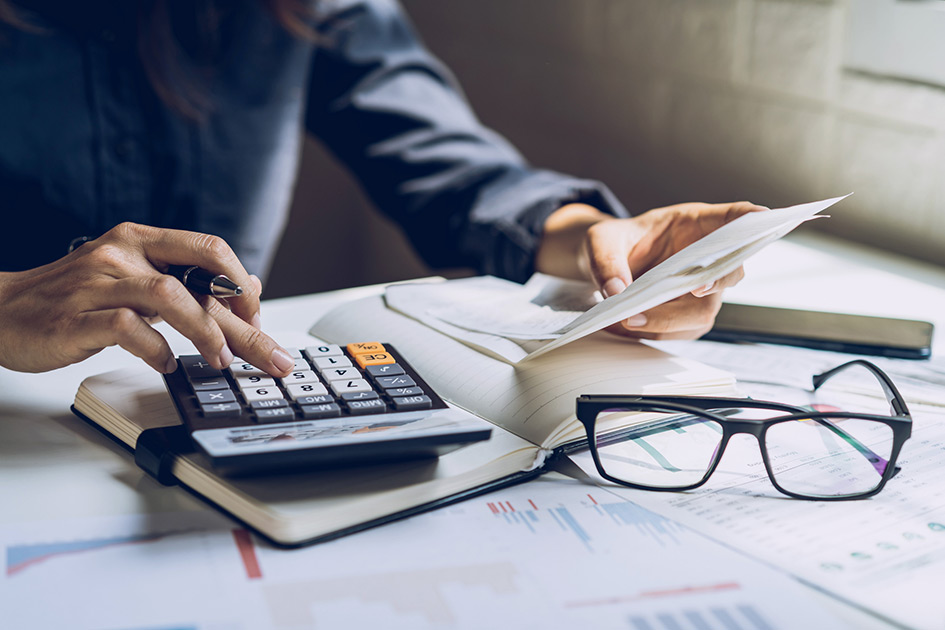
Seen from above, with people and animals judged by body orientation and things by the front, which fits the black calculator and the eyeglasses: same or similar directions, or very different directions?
very different directions

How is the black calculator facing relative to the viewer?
away from the camera

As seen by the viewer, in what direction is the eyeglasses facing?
toward the camera

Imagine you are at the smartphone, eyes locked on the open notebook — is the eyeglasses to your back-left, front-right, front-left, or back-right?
front-left

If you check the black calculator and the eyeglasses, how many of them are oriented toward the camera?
1
